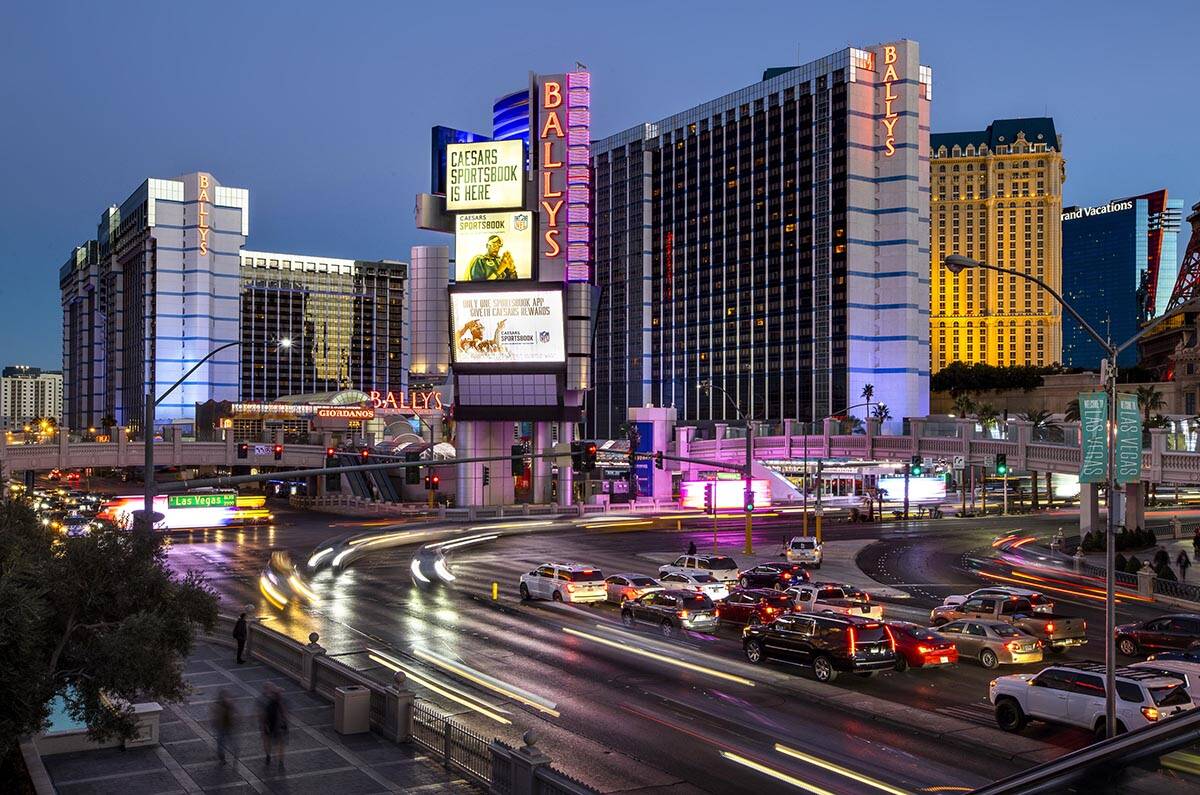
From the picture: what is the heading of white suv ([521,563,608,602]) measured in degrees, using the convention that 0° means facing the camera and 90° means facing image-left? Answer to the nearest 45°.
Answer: approximately 135°

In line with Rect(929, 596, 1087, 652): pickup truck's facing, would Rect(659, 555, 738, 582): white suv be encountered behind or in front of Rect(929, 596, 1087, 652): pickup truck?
in front

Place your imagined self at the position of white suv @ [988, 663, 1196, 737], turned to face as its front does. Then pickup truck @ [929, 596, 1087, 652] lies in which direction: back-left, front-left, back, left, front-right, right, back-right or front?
front-right

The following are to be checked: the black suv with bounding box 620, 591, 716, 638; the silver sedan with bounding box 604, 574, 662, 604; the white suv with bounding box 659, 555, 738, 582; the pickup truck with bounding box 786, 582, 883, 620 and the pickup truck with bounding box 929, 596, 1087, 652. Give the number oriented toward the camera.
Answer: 0

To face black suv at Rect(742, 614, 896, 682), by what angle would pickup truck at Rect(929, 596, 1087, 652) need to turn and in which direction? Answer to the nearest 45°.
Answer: approximately 90° to its left

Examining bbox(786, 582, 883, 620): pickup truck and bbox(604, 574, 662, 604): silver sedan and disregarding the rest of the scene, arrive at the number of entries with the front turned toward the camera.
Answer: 0

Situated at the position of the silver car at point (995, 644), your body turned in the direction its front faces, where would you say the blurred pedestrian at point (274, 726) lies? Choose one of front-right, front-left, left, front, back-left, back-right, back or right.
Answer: left

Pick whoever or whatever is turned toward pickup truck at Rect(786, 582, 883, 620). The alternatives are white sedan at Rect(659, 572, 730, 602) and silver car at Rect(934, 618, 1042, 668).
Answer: the silver car

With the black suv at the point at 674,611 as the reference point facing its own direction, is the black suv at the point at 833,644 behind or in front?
behind

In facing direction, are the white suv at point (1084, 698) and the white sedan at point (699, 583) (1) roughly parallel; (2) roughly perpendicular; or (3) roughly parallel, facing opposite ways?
roughly parallel

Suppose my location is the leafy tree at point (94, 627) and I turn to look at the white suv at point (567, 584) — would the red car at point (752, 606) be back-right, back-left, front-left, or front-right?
front-right

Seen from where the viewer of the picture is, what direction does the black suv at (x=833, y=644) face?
facing away from the viewer and to the left of the viewer

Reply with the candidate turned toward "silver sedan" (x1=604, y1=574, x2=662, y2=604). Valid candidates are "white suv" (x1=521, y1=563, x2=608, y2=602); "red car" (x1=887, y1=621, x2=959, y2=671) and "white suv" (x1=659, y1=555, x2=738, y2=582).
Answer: the red car

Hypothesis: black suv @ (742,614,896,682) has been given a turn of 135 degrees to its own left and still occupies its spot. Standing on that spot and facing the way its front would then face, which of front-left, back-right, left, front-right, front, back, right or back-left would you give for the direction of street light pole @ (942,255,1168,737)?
front-left

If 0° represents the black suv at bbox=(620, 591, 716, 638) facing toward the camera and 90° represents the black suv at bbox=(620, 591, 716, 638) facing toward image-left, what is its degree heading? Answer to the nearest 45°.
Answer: approximately 135°

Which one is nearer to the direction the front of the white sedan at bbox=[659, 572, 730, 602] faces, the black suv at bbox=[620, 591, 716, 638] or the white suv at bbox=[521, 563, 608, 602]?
the white suv

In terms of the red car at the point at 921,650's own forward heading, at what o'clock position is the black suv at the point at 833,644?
The black suv is roughly at 9 o'clock from the red car.

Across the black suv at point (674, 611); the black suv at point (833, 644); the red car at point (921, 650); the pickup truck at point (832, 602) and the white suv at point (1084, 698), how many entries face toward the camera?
0

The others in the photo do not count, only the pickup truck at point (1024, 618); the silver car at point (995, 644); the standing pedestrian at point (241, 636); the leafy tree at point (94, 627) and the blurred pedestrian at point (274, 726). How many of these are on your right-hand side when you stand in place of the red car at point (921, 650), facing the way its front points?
2

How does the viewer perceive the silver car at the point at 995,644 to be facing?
facing away from the viewer and to the left of the viewer
